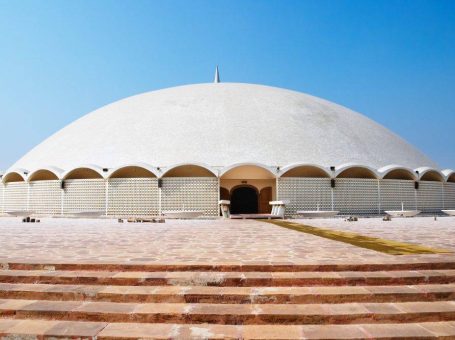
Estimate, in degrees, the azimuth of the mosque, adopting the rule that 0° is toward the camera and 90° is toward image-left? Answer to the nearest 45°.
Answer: approximately 0°
